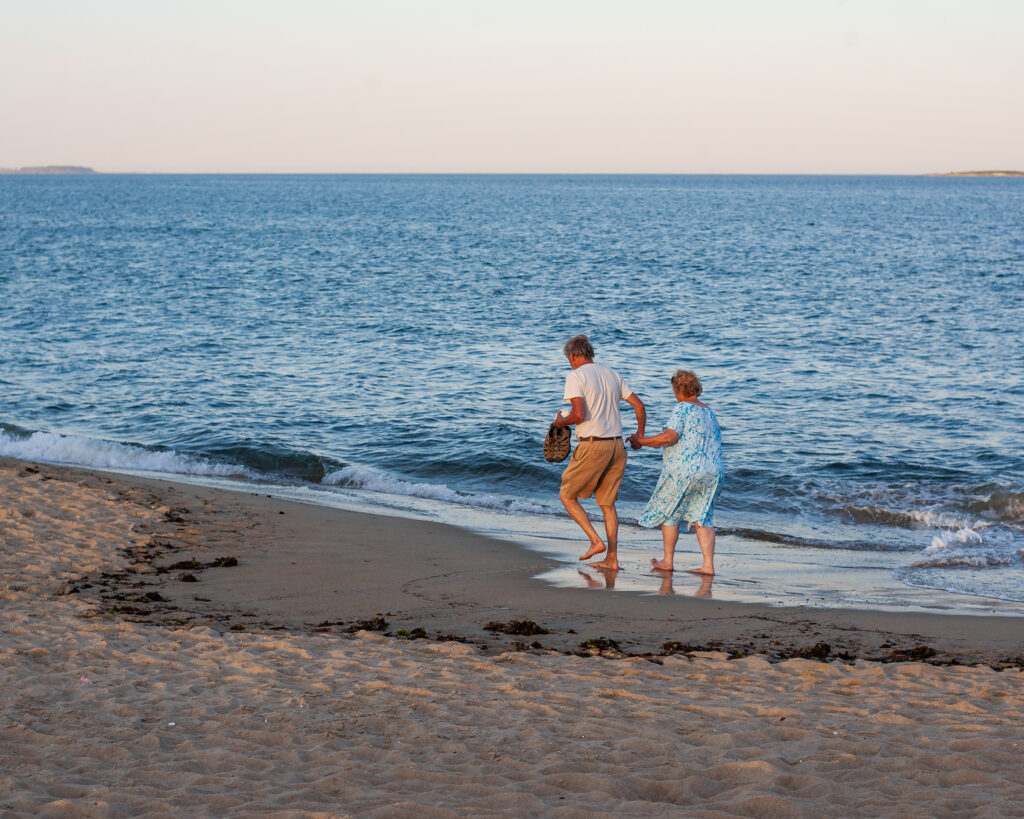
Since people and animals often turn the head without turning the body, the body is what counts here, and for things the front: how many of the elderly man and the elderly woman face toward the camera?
0

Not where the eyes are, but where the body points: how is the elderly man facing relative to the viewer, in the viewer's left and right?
facing away from the viewer and to the left of the viewer

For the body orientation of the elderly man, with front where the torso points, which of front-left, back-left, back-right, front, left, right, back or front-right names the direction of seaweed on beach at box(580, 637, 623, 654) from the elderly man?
back-left

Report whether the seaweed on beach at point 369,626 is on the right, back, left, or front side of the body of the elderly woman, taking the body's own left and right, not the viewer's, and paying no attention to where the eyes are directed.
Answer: left

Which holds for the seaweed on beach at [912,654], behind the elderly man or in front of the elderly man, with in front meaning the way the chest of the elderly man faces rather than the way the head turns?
behind

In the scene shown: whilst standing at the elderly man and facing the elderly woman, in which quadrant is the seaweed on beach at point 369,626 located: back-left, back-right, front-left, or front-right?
back-right

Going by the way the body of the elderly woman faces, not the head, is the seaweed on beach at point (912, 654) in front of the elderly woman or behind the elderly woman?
behind

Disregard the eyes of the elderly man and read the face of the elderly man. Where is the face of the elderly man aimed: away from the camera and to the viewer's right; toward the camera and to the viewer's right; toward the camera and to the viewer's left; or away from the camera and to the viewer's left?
away from the camera and to the viewer's left

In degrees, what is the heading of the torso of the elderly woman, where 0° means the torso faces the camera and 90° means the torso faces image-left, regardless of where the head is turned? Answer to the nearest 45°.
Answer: approximately 135°

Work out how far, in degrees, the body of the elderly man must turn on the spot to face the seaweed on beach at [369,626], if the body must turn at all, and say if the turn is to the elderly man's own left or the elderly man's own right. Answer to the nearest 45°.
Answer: approximately 90° to the elderly man's own left
